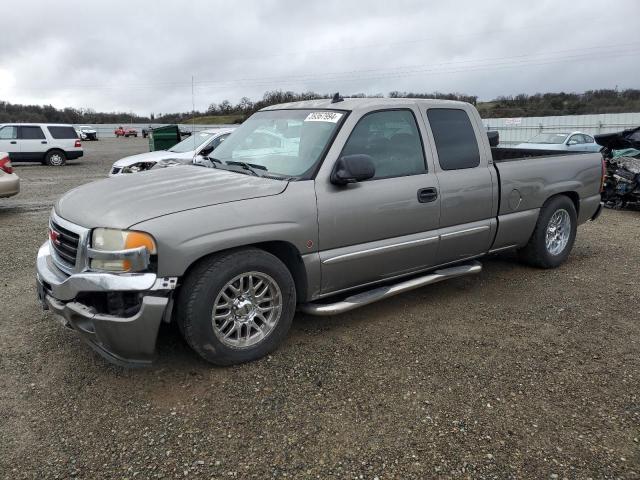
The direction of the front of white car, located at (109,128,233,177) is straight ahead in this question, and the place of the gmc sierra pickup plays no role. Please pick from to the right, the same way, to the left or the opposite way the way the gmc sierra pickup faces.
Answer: the same way

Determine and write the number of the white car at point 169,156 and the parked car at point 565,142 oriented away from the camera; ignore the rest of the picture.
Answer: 0

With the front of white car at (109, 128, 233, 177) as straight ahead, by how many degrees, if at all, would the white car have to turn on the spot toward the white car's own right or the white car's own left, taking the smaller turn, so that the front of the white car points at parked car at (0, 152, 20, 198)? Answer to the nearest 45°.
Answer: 0° — it already faces it

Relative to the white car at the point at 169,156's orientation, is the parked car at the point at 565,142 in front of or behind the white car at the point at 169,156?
behind

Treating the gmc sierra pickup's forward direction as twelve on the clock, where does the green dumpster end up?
The green dumpster is roughly at 4 o'clock from the gmc sierra pickup.

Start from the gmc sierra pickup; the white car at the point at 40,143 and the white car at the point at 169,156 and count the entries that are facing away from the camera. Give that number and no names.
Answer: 0

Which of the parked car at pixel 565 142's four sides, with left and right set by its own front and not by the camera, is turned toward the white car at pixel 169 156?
front

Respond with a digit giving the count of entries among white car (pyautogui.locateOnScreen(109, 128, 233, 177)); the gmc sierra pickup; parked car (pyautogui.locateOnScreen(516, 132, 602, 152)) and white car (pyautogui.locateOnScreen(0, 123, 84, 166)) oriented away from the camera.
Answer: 0

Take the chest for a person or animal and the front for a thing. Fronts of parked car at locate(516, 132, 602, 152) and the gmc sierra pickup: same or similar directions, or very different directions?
same or similar directions

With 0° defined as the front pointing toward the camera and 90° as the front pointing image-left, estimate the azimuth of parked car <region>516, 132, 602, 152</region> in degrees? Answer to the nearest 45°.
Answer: approximately 45°

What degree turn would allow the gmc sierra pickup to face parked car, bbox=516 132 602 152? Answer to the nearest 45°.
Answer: approximately 180°

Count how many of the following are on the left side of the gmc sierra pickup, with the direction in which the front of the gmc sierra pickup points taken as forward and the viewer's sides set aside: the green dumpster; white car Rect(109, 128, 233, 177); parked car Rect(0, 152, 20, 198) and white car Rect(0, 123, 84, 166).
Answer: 0
